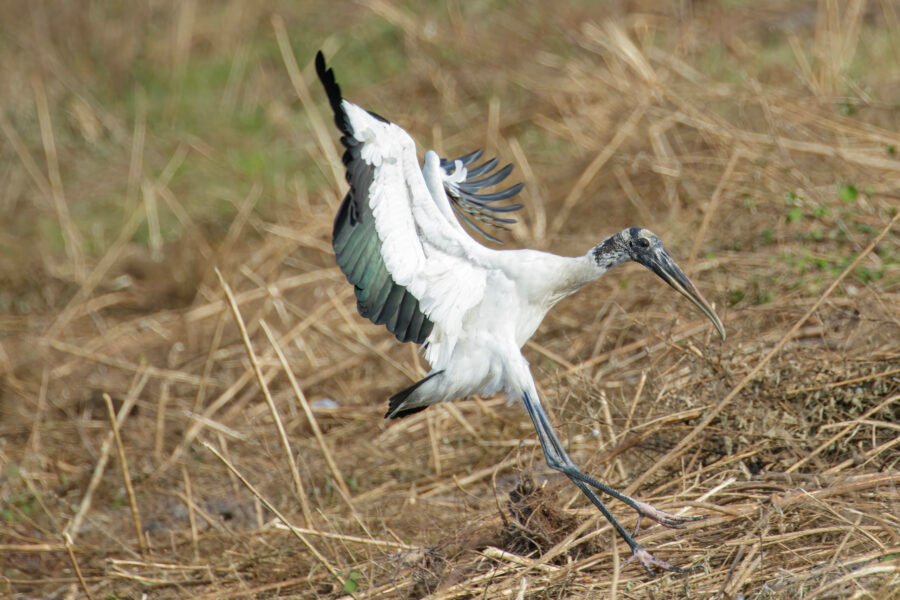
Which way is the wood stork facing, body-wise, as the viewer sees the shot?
to the viewer's right

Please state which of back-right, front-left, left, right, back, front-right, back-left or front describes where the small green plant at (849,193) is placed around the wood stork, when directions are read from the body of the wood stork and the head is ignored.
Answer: front-left
